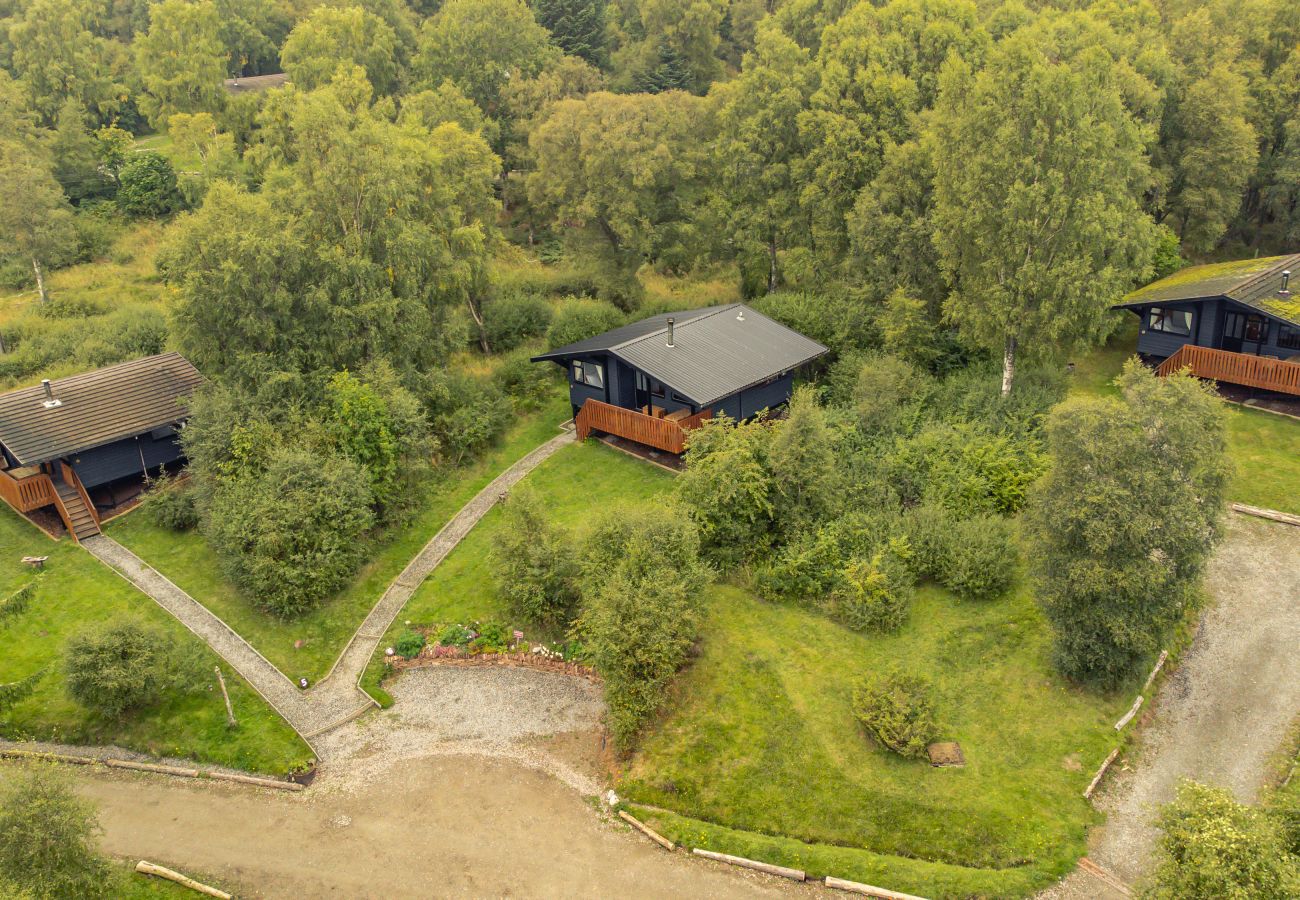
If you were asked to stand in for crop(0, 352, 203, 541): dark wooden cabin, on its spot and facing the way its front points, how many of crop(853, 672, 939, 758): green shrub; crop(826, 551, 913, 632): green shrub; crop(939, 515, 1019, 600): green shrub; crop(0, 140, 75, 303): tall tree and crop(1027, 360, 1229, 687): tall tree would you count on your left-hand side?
4

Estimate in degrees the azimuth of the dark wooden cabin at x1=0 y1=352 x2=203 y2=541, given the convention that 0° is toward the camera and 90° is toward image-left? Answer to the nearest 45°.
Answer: approximately 45°

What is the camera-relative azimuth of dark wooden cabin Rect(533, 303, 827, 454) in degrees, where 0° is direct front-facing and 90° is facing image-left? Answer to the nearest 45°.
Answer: approximately 45°

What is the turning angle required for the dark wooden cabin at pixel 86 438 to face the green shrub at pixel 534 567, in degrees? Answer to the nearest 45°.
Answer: approximately 90° to its left

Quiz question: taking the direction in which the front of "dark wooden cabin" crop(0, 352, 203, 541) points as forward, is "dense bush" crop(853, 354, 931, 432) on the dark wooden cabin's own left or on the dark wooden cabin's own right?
on the dark wooden cabin's own left

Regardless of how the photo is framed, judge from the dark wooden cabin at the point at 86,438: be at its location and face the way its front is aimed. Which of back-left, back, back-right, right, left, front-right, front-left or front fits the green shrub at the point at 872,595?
left

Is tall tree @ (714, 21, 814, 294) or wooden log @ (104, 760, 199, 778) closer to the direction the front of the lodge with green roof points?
the wooden log

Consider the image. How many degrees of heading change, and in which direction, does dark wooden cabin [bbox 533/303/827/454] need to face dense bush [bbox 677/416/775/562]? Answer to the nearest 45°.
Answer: approximately 45° to its left

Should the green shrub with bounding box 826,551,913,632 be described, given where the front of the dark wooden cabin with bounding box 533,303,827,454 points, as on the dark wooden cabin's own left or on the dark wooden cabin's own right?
on the dark wooden cabin's own left

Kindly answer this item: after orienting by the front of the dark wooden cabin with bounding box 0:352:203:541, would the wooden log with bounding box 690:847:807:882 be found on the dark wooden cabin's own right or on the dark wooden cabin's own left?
on the dark wooden cabin's own left

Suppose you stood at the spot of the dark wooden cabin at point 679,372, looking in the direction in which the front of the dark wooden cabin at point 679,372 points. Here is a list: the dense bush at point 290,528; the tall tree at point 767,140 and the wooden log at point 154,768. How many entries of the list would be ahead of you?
2

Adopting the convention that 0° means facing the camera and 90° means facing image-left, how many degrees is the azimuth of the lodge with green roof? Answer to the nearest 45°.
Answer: approximately 45°

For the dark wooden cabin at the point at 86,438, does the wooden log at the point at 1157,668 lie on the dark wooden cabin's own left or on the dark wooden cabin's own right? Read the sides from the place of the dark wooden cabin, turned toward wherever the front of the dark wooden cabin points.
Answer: on the dark wooden cabin's own left
